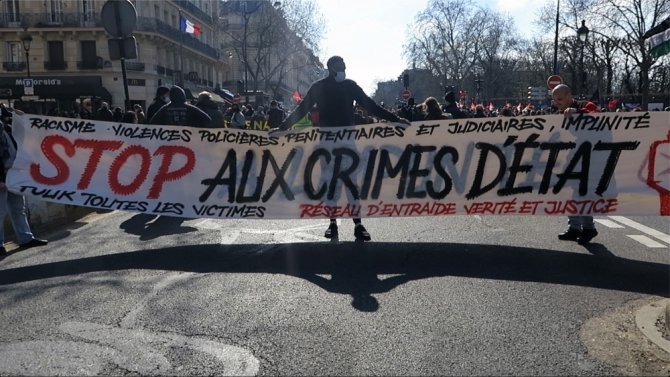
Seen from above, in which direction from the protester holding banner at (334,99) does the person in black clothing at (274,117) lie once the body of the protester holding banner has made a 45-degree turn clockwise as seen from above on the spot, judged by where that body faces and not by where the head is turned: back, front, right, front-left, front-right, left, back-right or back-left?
back-right

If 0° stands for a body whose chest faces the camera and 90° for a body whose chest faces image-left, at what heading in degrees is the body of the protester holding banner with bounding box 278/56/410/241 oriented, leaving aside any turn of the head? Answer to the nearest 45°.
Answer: approximately 0°

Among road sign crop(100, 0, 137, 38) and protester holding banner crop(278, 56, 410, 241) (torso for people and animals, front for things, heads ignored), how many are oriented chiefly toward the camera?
1

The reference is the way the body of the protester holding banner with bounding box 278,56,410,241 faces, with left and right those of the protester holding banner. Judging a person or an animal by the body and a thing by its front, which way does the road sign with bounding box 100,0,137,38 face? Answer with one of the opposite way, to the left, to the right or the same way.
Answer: the opposite way

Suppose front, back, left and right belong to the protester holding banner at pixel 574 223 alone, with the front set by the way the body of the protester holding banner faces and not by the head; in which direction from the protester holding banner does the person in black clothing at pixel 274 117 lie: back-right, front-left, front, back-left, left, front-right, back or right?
right

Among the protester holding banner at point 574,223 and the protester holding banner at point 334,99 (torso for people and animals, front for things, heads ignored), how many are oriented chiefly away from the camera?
0

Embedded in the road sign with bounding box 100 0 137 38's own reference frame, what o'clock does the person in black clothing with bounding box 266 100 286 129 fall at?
The person in black clothing is roughly at 1 o'clock from the road sign.

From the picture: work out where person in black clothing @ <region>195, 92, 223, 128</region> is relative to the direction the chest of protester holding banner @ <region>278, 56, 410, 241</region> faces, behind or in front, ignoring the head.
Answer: behind

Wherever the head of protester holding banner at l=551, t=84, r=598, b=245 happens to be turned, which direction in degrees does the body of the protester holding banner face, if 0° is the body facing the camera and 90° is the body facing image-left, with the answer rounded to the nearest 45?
approximately 45°

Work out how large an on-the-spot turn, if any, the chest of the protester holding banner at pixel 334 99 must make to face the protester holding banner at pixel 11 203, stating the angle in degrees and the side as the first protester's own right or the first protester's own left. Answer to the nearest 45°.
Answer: approximately 90° to the first protester's own right

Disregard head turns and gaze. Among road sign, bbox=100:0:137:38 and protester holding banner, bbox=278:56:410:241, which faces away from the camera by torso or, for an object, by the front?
the road sign

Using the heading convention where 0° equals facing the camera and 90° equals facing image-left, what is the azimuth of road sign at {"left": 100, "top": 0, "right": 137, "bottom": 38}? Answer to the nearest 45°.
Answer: approximately 180°

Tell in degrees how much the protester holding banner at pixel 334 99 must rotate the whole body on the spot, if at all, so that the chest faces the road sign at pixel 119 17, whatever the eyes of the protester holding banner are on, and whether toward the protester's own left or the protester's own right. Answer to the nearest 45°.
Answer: approximately 135° to the protester's own right
